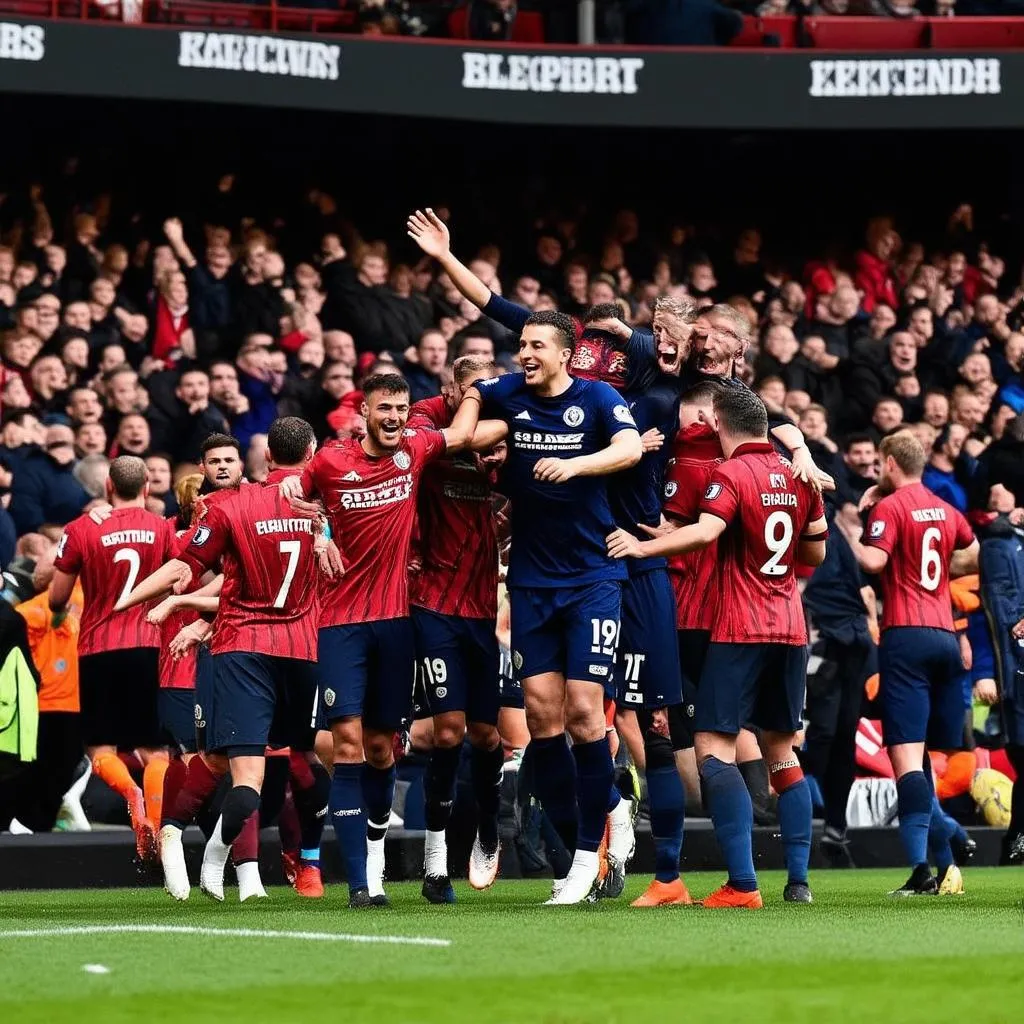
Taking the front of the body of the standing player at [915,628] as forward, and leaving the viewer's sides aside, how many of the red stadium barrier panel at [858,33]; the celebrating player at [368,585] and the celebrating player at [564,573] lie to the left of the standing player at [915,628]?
2

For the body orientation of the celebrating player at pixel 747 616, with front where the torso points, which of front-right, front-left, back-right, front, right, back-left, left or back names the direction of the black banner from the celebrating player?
front-right

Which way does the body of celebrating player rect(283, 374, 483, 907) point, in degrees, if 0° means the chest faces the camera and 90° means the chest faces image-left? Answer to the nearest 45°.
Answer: approximately 0°

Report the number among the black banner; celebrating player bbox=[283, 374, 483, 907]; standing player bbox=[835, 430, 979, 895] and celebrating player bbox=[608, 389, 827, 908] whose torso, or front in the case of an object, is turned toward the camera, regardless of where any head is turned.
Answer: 2

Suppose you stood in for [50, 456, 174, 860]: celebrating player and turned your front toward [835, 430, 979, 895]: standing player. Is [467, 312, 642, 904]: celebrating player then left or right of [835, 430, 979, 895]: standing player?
right

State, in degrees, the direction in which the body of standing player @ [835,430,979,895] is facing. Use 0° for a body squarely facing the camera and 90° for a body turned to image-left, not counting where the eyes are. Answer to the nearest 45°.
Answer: approximately 135°

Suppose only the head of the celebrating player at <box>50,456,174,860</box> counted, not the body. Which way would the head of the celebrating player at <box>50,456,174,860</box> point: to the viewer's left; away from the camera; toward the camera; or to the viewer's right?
away from the camera

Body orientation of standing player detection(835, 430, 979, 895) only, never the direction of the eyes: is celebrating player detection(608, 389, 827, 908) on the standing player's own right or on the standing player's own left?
on the standing player's own left

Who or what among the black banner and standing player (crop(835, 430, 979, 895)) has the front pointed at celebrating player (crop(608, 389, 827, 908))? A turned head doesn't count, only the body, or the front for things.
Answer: the black banner

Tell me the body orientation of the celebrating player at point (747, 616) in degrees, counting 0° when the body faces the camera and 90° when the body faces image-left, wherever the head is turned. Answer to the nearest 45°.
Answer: approximately 135°

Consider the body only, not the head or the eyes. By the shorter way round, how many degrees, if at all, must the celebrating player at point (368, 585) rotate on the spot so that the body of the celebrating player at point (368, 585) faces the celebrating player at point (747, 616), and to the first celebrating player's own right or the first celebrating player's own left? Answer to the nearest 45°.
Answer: approximately 90° to the first celebrating player's own left
